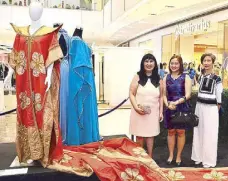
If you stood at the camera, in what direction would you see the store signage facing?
facing the viewer and to the left of the viewer

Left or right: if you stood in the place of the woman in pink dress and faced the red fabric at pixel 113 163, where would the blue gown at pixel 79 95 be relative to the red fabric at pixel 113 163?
right

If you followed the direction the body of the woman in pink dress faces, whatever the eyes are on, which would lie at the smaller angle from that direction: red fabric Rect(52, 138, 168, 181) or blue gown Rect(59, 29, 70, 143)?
the red fabric

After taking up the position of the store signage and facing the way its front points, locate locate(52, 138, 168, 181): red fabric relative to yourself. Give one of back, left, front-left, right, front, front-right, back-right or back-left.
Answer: front-left

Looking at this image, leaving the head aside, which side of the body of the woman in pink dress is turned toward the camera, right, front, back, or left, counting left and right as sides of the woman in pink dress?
front

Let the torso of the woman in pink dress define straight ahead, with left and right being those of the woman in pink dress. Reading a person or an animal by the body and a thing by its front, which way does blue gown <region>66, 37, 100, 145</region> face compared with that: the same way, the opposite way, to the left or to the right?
the same way

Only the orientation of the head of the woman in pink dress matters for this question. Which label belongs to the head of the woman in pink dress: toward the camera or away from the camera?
toward the camera

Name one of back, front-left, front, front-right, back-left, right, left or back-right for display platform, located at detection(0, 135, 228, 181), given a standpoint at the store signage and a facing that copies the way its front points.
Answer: front-left

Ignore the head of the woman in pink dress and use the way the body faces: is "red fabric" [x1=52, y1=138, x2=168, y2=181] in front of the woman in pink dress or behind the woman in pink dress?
in front

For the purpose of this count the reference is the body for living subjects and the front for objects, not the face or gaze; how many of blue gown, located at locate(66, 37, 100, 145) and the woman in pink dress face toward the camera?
2

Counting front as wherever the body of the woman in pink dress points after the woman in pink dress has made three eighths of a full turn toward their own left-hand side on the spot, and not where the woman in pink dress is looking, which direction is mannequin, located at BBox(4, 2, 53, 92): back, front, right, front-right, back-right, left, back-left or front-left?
back

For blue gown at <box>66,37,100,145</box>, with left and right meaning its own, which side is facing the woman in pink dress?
left

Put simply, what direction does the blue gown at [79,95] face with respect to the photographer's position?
facing the viewer

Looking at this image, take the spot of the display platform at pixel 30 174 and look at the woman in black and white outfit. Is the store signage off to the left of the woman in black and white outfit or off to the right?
left

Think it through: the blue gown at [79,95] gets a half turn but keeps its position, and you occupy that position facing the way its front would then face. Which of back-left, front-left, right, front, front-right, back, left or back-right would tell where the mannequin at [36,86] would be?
back-left
